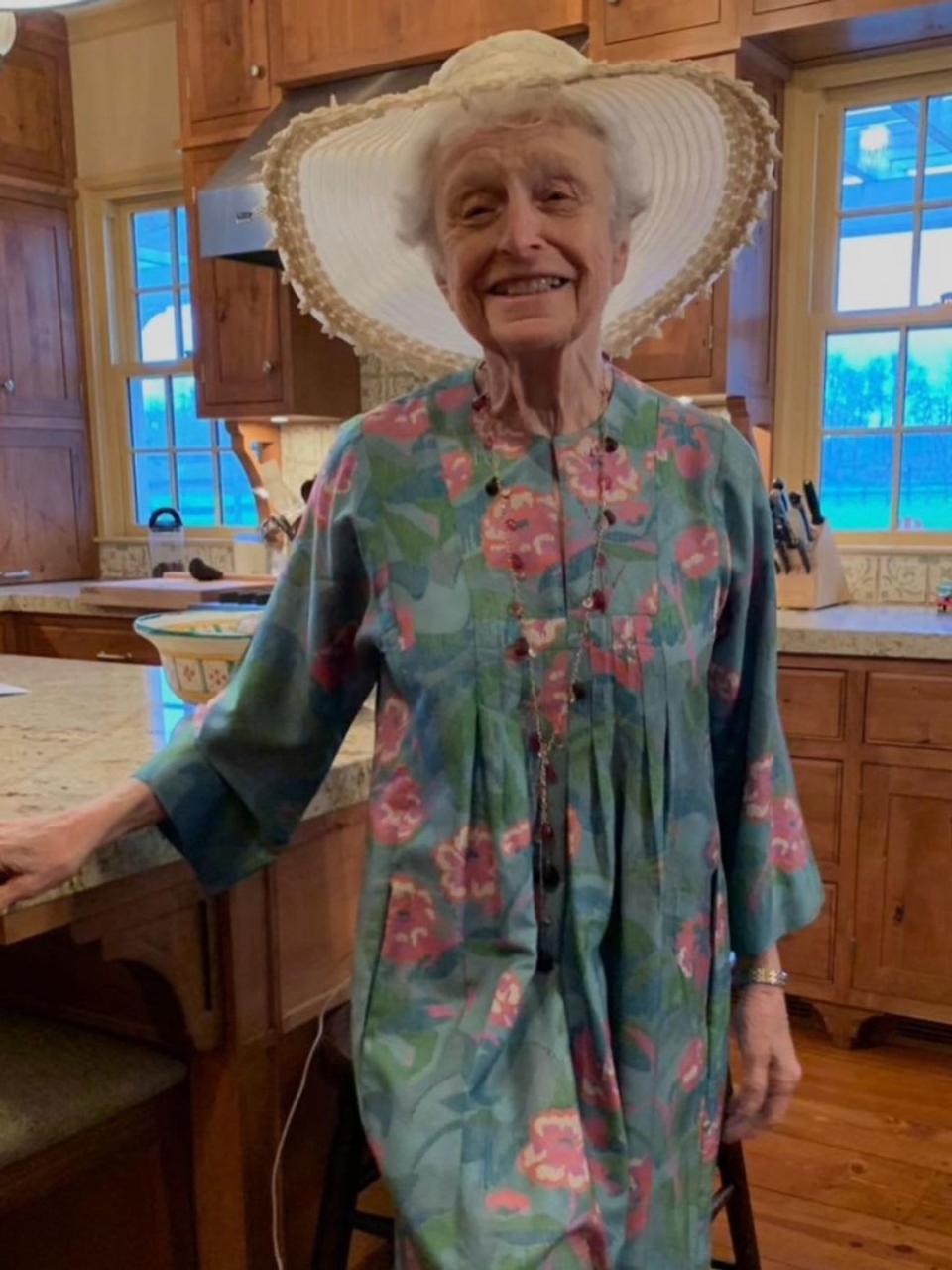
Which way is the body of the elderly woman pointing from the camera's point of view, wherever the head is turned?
toward the camera

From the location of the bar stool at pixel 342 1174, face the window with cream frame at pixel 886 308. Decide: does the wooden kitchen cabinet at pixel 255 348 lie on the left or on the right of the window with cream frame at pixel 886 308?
left

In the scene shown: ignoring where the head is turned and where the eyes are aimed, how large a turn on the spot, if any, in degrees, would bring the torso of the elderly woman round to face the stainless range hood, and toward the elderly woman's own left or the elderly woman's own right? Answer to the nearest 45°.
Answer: approximately 180°

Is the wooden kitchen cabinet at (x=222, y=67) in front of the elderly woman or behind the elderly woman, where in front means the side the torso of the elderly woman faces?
behind

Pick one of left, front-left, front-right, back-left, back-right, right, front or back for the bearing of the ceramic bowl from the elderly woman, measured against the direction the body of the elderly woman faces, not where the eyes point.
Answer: back-right

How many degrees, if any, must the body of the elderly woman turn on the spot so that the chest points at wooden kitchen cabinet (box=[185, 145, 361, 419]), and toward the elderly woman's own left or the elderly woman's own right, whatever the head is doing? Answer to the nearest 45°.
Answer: approximately 180°

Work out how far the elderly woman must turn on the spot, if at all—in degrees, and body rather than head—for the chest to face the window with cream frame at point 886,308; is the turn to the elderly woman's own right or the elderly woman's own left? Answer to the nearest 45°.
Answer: approximately 135° to the elderly woman's own left

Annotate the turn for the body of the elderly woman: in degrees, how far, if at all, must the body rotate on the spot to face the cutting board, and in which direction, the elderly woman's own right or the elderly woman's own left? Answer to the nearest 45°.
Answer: approximately 180°
